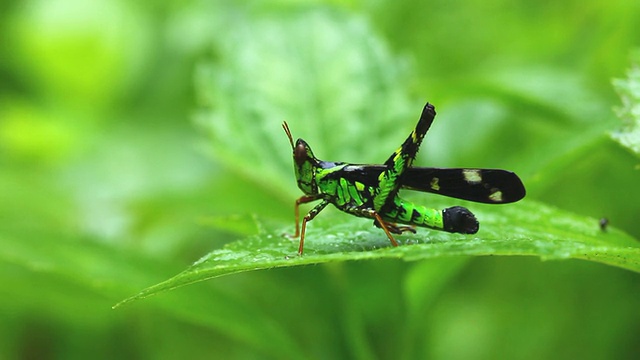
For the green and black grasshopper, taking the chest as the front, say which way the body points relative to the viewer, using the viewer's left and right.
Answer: facing to the left of the viewer

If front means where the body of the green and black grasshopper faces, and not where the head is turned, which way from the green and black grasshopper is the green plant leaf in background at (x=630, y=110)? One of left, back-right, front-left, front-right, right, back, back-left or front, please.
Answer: back
